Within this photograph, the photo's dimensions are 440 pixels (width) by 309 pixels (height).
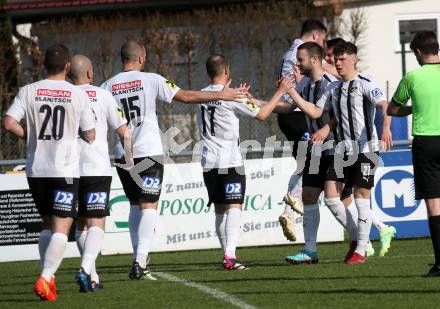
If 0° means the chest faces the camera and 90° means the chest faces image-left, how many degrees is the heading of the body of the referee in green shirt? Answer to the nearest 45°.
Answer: approximately 135°

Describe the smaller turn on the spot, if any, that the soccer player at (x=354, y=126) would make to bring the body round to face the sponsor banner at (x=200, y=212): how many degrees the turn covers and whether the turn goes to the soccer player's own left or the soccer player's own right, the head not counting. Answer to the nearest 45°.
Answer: approximately 90° to the soccer player's own right

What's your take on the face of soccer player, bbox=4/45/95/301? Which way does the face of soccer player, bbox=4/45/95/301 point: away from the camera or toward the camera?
away from the camera

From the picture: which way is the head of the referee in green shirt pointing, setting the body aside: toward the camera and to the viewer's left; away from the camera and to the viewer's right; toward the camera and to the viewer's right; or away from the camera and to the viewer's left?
away from the camera and to the viewer's left

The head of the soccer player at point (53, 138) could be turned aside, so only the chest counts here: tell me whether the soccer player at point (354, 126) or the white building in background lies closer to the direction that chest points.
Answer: the white building in background

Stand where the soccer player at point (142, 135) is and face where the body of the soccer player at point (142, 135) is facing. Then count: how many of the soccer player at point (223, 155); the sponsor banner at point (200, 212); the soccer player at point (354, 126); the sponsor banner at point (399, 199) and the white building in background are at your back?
0

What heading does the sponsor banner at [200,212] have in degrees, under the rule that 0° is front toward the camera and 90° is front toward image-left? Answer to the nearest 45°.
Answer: approximately 0°

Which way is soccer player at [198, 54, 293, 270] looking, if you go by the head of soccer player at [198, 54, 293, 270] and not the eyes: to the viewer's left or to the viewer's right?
to the viewer's right

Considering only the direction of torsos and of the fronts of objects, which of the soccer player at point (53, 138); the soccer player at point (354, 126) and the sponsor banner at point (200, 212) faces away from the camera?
the soccer player at point (53, 138)

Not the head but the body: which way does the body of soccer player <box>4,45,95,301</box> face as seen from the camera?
away from the camera

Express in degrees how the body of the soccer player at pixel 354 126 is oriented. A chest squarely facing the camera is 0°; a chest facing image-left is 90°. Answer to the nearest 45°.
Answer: approximately 45°

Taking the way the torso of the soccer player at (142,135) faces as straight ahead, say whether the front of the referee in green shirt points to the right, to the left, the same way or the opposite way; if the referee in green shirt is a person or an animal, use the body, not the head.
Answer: to the left

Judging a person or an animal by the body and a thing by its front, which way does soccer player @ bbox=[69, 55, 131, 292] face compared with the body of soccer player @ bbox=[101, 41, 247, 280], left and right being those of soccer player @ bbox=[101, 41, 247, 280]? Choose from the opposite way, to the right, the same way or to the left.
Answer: the same way

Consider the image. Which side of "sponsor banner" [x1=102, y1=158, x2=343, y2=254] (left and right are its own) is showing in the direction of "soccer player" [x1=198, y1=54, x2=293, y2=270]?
front

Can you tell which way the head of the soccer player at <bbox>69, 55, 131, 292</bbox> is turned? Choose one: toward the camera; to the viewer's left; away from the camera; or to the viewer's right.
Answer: away from the camera

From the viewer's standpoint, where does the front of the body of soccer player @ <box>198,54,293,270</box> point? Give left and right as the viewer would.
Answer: facing away from the viewer and to the right of the viewer

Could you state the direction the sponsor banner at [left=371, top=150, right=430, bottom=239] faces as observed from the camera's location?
facing the viewer
